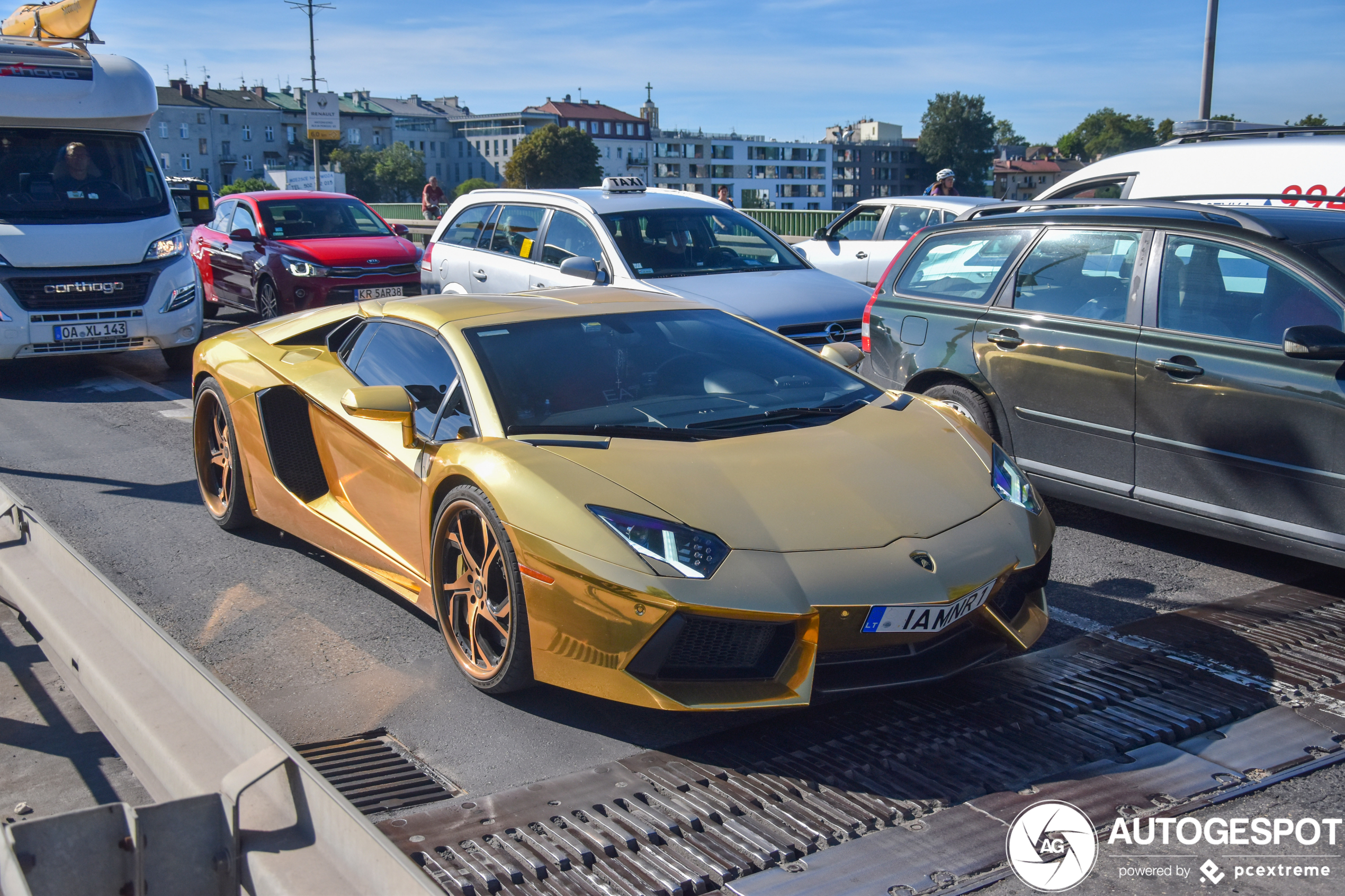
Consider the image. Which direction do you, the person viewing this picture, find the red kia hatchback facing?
facing the viewer and to the right of the viewer

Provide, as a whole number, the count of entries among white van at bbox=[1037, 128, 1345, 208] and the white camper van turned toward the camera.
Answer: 1

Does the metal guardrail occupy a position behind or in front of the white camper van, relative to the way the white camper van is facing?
in front

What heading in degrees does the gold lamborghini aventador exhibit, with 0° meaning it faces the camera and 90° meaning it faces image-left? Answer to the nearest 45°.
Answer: approximately 315°

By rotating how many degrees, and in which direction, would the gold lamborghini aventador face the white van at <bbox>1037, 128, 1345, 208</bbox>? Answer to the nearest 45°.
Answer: approximately 90° to its left

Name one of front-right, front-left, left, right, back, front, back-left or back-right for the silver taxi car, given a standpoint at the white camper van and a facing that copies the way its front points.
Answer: front-left

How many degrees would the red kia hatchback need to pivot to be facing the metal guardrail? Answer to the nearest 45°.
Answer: approximately 45° to its right
